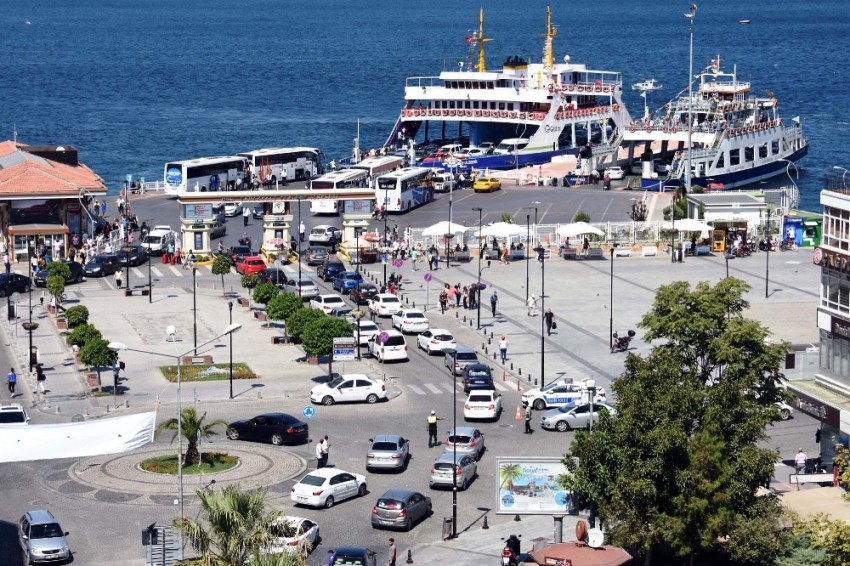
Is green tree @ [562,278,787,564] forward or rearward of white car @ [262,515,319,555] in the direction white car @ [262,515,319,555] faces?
forward

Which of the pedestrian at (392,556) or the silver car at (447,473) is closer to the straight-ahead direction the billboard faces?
the pedestrian

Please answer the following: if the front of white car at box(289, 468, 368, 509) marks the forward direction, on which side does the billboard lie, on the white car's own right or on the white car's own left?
on the white car's own right

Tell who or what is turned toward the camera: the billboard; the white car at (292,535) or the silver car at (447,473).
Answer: the billboard

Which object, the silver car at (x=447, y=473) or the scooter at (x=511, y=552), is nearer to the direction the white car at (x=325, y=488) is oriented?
the silver car

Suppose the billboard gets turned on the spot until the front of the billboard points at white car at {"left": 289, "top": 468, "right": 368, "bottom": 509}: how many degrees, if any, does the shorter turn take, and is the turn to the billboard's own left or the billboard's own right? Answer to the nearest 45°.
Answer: approximately 90° to the billboard's own right

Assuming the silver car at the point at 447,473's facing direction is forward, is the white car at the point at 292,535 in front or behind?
behind

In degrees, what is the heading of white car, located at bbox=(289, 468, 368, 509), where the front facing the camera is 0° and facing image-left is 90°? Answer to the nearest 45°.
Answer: approximately 225°

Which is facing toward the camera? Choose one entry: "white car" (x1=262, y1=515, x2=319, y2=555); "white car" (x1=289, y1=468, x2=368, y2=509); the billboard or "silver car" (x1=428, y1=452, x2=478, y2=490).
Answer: the billboard

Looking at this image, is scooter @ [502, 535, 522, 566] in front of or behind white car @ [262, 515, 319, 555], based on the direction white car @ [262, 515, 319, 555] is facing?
in front
